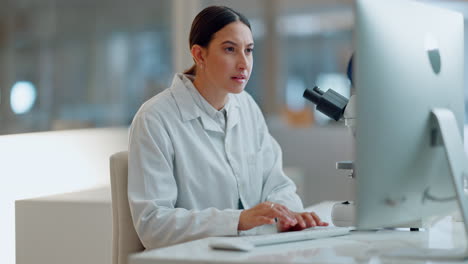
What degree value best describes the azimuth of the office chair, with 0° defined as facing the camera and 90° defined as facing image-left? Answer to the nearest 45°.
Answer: approximately 315°

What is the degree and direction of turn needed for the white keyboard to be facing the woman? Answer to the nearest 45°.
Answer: approximately 45° to its right

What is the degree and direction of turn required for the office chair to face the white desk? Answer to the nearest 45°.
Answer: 0° — it already faces it

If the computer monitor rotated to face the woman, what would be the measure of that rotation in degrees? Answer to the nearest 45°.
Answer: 0° — it already faces them

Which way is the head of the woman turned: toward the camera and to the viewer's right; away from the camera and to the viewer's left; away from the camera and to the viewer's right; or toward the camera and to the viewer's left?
toward the camera and to the viewer's right

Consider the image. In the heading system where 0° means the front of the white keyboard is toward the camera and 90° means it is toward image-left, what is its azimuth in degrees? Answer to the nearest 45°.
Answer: approximately 135°

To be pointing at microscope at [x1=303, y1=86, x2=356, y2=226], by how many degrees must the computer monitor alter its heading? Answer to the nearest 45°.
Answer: approximately 45° to its right

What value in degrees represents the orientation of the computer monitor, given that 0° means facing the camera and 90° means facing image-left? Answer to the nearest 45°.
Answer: approximately 135°

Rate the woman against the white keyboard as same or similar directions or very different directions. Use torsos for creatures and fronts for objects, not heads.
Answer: very different directions

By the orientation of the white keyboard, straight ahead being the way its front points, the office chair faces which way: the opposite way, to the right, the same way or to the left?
the opposite way

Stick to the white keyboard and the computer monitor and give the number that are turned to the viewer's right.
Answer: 0

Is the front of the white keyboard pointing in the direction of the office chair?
yes

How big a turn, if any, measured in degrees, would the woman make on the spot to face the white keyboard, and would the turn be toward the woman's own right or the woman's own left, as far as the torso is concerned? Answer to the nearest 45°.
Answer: approximately 45° to the woman's own right
